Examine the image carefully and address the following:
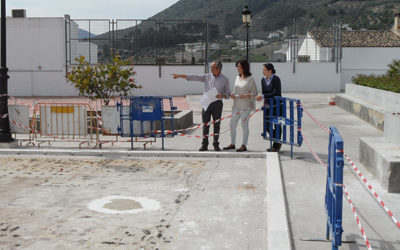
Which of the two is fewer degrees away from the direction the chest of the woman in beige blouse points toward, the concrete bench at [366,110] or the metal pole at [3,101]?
the metal pole

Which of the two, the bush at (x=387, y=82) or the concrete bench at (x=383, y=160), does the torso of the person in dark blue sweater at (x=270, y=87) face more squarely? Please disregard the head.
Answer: the concrete bench

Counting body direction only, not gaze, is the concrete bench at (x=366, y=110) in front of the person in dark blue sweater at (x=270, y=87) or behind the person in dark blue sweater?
behind

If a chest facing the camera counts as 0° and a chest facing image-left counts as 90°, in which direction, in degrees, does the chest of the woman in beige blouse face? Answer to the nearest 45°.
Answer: approximately 45°

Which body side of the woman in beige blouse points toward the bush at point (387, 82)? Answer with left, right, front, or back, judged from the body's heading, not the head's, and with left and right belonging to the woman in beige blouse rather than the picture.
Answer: back

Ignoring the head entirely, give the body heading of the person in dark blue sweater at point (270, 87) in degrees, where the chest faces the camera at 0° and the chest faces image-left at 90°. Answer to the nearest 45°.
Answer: approximately 45°

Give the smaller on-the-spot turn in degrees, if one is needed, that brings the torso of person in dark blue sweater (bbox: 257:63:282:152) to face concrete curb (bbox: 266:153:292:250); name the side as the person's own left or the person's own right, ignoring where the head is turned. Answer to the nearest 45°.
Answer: approximately 45° to the person's own left

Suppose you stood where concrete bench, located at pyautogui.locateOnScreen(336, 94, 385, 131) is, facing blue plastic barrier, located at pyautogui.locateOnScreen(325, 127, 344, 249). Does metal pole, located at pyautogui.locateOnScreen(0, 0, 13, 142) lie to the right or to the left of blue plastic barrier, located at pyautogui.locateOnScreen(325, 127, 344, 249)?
right
